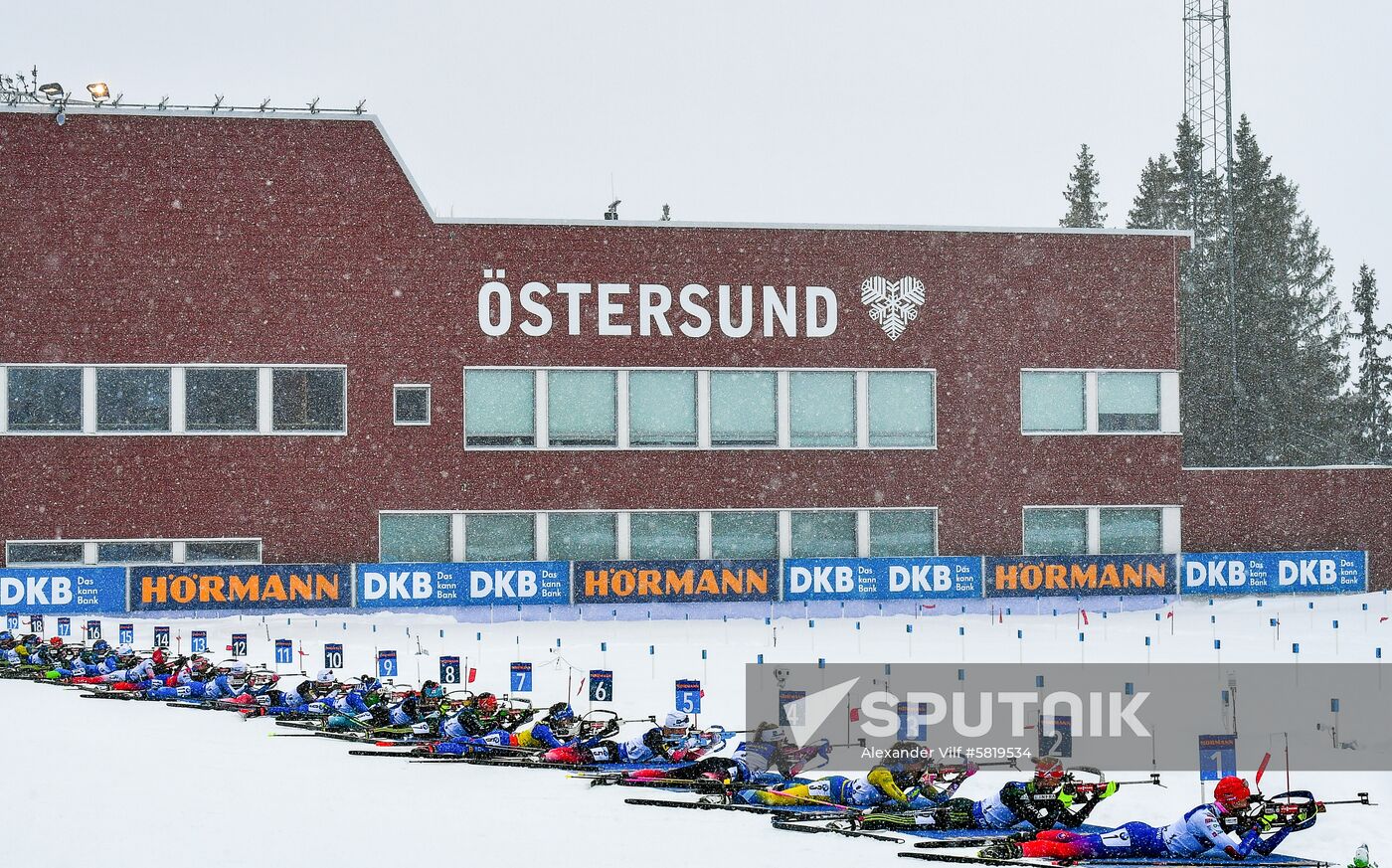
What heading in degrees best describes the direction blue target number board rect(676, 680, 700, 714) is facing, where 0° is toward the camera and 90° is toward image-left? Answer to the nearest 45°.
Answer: approximately 0°

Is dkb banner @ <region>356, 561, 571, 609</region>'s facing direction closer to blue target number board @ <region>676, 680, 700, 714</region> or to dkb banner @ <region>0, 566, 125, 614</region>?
the blue target number board

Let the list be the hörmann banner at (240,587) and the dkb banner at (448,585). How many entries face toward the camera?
2

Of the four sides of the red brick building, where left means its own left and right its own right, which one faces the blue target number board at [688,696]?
front

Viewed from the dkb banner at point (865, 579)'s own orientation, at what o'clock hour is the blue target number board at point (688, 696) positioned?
The blue target number board is roughly at 12 o'clock from the dkb banner.

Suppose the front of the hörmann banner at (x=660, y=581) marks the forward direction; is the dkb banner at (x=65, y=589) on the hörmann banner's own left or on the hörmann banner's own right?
on the hörmann banner's own right

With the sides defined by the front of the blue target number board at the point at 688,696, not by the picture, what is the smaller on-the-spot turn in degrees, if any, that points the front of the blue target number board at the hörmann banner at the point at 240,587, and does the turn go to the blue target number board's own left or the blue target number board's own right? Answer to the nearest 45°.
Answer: approximately 135° to the blue target number board's own right

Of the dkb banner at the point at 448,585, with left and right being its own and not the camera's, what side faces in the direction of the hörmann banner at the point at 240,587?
right

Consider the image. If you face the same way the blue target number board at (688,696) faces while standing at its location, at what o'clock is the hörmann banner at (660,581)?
The hörmann banner is roughly at 6 o'clock from the blue target number board.
